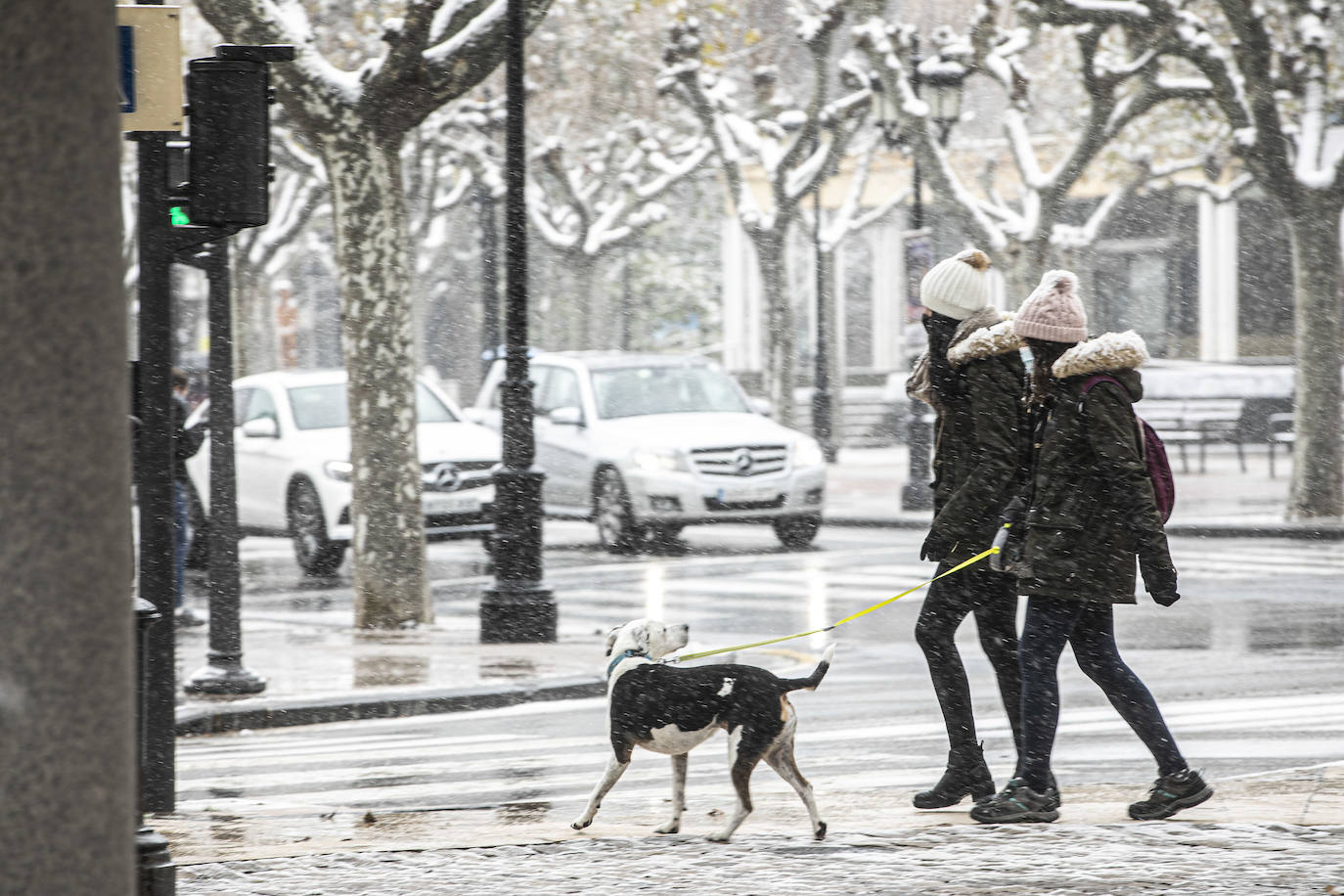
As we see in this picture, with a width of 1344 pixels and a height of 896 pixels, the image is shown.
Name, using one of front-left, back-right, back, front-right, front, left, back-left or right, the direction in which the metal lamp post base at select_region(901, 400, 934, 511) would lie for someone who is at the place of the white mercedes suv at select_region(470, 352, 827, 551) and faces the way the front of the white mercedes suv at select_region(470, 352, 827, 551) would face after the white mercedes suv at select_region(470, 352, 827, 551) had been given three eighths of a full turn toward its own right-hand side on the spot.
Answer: back-right

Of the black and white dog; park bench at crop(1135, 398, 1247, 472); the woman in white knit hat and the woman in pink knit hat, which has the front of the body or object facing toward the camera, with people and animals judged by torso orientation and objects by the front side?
the park bench

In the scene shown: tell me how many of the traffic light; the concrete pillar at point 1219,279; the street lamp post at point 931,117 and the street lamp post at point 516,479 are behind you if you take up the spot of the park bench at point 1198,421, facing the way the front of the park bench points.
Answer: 1

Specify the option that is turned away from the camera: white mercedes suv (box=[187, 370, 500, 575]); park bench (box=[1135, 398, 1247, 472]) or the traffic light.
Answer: the traffic light

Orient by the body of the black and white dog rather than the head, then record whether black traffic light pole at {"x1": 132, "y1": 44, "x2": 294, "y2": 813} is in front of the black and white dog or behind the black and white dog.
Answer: in front

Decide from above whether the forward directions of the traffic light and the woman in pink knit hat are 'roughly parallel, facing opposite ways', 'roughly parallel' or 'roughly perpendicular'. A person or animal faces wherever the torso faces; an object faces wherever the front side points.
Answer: roughly perpendicular

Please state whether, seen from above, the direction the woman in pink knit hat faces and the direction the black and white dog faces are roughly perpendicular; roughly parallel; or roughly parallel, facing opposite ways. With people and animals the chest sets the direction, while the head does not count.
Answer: roughly parallel

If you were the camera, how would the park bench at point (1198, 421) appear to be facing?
facing the viewer

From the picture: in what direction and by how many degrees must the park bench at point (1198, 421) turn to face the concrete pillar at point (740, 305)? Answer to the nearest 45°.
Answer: approximately 135° to its right

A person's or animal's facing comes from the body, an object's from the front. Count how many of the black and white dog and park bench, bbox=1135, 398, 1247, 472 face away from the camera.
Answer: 0

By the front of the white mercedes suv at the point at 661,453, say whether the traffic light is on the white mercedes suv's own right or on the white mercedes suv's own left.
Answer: on the white mercedes suv's own right

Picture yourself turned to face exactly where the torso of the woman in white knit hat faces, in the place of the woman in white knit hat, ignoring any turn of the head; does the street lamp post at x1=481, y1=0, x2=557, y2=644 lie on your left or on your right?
on your right

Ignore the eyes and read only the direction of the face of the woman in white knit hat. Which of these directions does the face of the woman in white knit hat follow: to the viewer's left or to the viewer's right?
to the viewer's left

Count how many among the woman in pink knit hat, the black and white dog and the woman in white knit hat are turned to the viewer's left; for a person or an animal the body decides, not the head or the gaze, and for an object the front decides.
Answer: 3

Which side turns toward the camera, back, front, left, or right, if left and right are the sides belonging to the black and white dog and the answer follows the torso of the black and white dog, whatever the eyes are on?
left

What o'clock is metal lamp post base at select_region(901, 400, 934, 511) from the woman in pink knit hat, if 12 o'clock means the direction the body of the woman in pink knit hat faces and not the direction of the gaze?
The metal lamp post base is roughly at 3 o'clock from the woman in pink knit hat.

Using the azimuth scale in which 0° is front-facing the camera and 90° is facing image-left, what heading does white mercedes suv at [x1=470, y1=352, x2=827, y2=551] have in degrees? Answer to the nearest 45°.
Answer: approximately 315°

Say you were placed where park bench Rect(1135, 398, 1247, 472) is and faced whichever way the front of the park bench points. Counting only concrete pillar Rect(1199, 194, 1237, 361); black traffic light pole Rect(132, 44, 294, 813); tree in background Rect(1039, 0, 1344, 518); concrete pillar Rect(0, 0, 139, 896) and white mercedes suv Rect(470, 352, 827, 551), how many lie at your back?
1

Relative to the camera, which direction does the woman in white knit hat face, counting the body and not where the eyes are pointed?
to the viewer's left
